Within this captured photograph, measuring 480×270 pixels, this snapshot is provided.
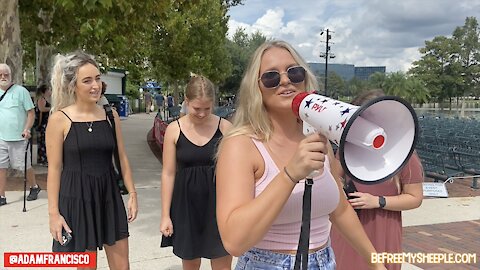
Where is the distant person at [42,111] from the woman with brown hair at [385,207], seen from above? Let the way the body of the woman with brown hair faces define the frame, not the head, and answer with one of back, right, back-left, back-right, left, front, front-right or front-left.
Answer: right

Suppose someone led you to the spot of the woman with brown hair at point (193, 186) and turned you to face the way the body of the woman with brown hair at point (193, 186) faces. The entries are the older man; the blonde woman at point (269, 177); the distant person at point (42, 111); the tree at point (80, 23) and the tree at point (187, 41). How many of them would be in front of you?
1

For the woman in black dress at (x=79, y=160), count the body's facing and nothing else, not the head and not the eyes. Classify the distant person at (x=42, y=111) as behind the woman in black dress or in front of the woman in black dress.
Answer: behind

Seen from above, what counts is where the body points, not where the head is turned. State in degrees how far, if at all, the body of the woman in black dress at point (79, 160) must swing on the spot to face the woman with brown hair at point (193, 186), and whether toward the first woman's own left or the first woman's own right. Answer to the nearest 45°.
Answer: approximately 45° to the first woman's own left

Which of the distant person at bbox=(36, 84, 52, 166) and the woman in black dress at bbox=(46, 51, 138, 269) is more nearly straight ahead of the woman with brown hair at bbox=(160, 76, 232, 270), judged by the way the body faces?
the woman in black dress

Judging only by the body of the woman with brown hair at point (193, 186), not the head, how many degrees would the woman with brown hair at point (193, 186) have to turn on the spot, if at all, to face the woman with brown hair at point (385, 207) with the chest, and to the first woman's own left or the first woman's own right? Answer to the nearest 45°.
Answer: approximately 45° to the first woman's own left

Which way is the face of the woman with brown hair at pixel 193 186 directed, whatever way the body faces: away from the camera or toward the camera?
toward the camera

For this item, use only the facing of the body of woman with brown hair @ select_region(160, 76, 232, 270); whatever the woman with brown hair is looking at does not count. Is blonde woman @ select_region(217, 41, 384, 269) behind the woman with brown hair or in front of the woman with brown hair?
in front

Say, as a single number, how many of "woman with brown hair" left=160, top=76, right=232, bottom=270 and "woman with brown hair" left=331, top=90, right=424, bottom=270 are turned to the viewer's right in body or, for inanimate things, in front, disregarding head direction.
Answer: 0

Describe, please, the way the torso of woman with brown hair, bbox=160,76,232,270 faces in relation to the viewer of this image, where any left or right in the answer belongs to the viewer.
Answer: facing the viewer

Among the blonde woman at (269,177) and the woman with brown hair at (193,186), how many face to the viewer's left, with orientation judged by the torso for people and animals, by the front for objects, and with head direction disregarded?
0

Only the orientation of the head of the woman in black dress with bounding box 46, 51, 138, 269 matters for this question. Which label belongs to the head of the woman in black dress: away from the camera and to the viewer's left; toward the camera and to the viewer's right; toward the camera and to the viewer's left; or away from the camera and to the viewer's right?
toward the camera and to the viewer's right

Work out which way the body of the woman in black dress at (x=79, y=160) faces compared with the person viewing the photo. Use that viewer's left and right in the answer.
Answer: facing the viewer and to the right of the viewer
